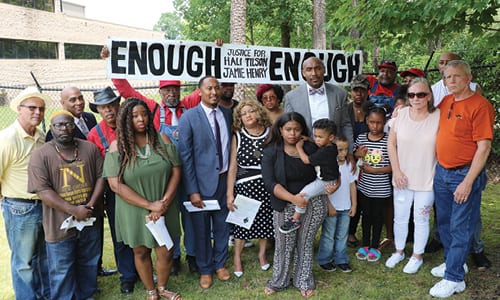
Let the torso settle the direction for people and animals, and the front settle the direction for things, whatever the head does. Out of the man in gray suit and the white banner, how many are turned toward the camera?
2

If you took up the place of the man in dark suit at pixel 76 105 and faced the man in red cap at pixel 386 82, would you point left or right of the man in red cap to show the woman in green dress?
right

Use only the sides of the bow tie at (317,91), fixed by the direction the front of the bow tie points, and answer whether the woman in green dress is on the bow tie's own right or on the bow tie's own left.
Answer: on the bow tie's own right

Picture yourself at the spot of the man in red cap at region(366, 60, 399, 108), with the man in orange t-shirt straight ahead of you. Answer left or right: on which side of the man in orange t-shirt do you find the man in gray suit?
right

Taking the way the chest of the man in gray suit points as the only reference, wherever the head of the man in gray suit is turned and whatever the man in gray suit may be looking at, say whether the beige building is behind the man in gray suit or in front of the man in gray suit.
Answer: behind

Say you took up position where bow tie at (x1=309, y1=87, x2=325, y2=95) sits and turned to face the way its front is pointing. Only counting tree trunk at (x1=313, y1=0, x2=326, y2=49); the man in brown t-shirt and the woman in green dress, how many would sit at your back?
1

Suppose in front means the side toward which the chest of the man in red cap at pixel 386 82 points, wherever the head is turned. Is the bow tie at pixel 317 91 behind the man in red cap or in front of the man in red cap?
in front

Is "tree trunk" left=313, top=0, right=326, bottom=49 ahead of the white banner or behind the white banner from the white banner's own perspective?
behind

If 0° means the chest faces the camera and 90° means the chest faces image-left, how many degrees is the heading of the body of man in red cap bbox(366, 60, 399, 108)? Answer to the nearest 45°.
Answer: approximately 0°

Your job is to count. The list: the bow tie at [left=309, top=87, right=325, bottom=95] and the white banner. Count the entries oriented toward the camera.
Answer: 2

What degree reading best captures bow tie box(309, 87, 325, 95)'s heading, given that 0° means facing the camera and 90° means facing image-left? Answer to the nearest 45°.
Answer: approximately 0°
